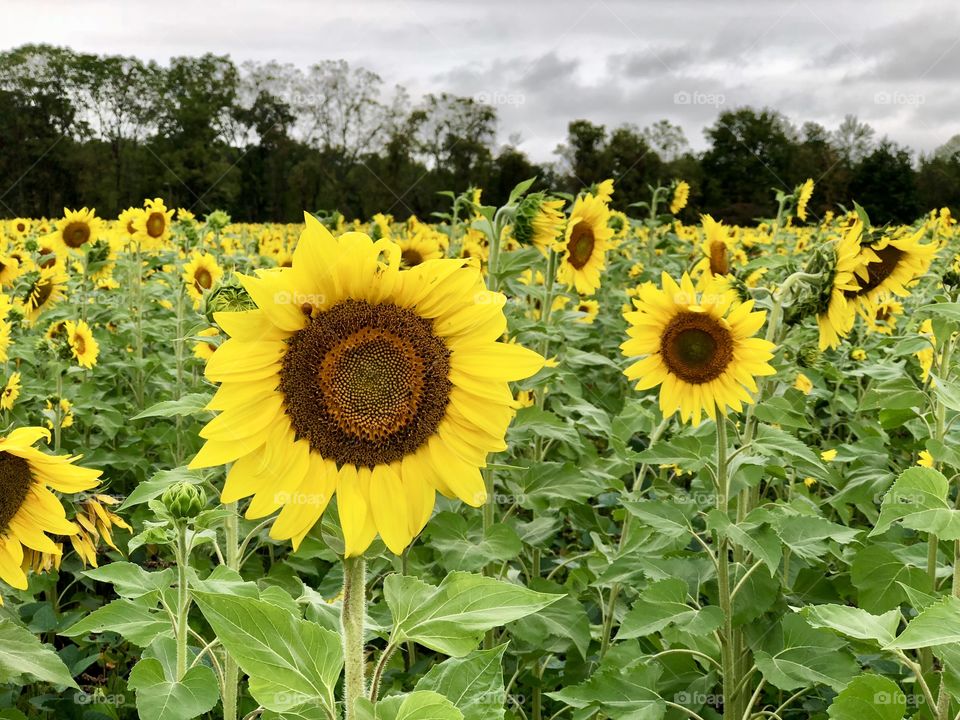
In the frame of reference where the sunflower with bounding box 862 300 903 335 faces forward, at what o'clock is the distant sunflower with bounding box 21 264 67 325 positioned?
The distant sunflower is roughly at 2 o'clock from the sunflower.

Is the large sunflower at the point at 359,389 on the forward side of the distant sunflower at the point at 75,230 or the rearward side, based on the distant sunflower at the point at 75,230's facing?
on the forward side

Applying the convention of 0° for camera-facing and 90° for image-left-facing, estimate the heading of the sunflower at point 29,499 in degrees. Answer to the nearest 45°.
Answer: approximately 0°

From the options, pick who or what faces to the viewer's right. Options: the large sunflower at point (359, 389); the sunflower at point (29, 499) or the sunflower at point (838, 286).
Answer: the sunflower at point (838, 286)

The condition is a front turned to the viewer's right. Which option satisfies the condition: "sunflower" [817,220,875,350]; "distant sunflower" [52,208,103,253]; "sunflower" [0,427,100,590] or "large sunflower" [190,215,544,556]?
"sunflower" [817,220,875,350]

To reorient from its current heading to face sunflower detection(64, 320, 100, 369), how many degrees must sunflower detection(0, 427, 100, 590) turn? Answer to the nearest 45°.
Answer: approximately 180°

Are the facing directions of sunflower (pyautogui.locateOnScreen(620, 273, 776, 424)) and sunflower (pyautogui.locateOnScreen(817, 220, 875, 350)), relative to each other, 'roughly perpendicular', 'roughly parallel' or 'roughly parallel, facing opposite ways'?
roughly perpendicular

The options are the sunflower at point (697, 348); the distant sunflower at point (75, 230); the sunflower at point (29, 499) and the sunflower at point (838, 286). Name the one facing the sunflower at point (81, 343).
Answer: the distant sunflower

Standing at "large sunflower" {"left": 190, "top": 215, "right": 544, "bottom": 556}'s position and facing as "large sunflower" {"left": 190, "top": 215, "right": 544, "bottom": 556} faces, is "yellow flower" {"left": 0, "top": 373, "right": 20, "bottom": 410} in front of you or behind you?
behind
